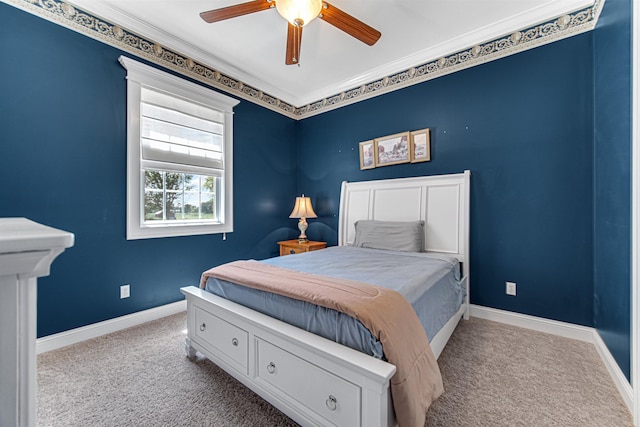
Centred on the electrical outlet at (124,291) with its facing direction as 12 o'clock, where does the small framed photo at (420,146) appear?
The small framed photo is roughly at 10 o'clock from the electrical outlet.

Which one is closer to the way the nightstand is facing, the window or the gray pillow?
the window

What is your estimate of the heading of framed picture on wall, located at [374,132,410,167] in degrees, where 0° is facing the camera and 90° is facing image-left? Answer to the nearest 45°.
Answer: approximately 45°

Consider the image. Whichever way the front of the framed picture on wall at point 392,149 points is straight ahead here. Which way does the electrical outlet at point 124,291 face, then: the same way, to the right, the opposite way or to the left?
to the left

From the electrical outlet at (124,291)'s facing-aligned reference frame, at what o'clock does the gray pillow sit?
The gray pillow is roughly at 10 o'clock from the electrical outlet.

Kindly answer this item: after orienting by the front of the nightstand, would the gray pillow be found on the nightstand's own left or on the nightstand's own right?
on the nightstand's own left

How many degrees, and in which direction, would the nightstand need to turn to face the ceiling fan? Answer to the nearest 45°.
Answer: approximately 45° to its left

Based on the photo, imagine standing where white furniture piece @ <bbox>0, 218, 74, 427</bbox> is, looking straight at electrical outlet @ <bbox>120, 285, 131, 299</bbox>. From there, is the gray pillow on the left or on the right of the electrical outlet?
right

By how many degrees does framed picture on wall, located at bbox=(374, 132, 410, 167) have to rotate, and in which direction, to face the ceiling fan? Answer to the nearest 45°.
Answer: approximately 45° to its left

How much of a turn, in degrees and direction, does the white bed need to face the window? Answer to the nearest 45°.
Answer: approximately 90° to its right
